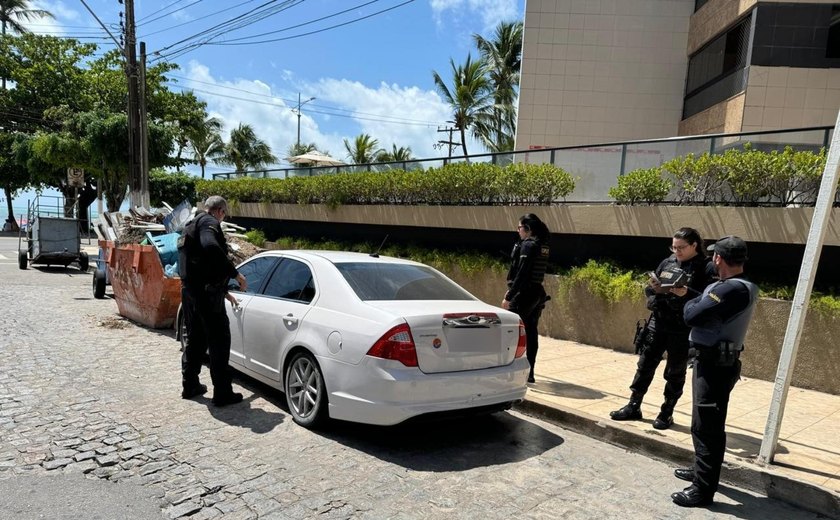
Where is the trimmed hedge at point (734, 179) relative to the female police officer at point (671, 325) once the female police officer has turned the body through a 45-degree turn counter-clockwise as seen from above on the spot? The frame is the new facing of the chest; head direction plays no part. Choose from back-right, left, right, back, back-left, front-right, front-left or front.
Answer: back

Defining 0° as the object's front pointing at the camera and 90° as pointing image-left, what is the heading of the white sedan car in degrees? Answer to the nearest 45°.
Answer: approximately 135°

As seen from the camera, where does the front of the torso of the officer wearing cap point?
to the viewer's left

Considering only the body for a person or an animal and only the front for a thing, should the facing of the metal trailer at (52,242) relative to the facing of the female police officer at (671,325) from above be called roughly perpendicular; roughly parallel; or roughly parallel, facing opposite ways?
roughly perpendicular

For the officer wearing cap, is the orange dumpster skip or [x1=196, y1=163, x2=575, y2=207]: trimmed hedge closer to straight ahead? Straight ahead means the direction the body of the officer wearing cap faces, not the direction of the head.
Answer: the orange dumpster skip

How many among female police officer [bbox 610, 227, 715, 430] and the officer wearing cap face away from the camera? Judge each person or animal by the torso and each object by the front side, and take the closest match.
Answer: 0

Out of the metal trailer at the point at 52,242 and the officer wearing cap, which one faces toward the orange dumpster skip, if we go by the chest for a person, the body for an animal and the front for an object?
the officer wearing cap

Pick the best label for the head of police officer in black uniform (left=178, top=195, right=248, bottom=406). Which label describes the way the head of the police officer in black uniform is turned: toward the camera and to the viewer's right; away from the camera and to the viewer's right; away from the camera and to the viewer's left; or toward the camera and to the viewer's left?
away from the camera and to the viewer's right

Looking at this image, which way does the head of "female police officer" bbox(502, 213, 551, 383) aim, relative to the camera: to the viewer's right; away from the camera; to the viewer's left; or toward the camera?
to the viewer's left

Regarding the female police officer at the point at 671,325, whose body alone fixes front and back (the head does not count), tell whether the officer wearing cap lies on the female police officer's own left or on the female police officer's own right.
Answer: on the female police officer's own left

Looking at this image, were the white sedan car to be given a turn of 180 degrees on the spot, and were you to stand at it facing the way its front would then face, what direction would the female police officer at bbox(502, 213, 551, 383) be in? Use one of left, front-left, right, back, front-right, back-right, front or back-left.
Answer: left
